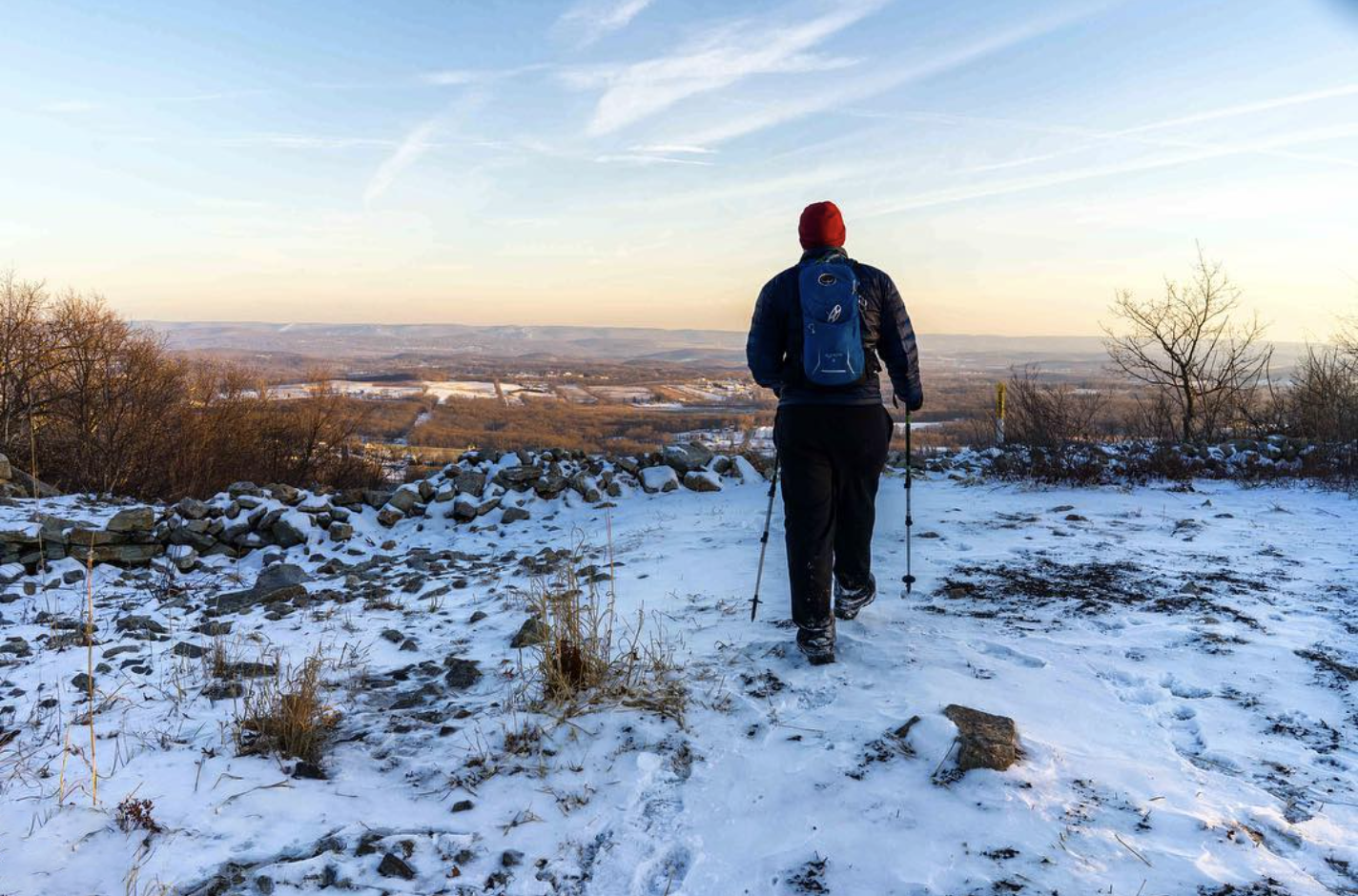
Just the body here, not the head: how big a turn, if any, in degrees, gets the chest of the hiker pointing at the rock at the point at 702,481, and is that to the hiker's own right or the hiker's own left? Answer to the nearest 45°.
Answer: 0° — they already face it

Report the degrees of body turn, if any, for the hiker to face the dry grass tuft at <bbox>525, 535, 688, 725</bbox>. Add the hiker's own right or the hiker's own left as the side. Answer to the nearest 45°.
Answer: approximately 135° to the hiker's own left

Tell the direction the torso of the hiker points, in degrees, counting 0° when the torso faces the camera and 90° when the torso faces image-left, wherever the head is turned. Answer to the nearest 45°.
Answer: approximately 180°

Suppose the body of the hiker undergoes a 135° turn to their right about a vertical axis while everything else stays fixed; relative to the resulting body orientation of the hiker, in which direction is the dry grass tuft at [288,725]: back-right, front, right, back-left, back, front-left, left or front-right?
right

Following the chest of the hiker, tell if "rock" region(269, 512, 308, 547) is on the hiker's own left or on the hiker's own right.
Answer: on the hiker's own left

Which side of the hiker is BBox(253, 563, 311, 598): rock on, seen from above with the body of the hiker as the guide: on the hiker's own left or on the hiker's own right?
on the hiker's own left

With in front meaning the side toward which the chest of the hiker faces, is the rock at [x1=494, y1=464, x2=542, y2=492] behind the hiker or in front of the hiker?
in front
